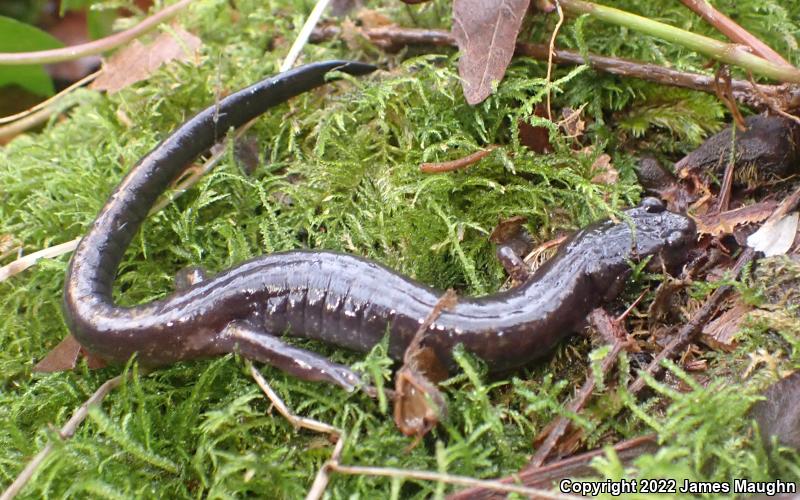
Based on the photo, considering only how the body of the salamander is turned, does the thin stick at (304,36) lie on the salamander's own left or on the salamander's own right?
on the salamander's own left

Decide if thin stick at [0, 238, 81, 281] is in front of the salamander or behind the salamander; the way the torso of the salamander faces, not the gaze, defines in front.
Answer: behind

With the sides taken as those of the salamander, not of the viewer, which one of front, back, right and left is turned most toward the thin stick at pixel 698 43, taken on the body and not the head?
front

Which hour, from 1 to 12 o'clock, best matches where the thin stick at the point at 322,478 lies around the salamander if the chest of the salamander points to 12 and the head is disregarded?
The thin stick is roughly at 3 o'clock from the salamander.

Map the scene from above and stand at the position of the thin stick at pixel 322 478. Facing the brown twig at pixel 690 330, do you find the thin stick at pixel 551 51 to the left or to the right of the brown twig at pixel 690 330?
left

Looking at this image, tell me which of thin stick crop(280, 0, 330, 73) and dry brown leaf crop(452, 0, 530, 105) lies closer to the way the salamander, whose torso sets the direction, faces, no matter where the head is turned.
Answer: the dry brown leaf

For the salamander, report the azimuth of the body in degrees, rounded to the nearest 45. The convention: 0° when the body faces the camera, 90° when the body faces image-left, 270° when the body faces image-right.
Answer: approximately 270°
